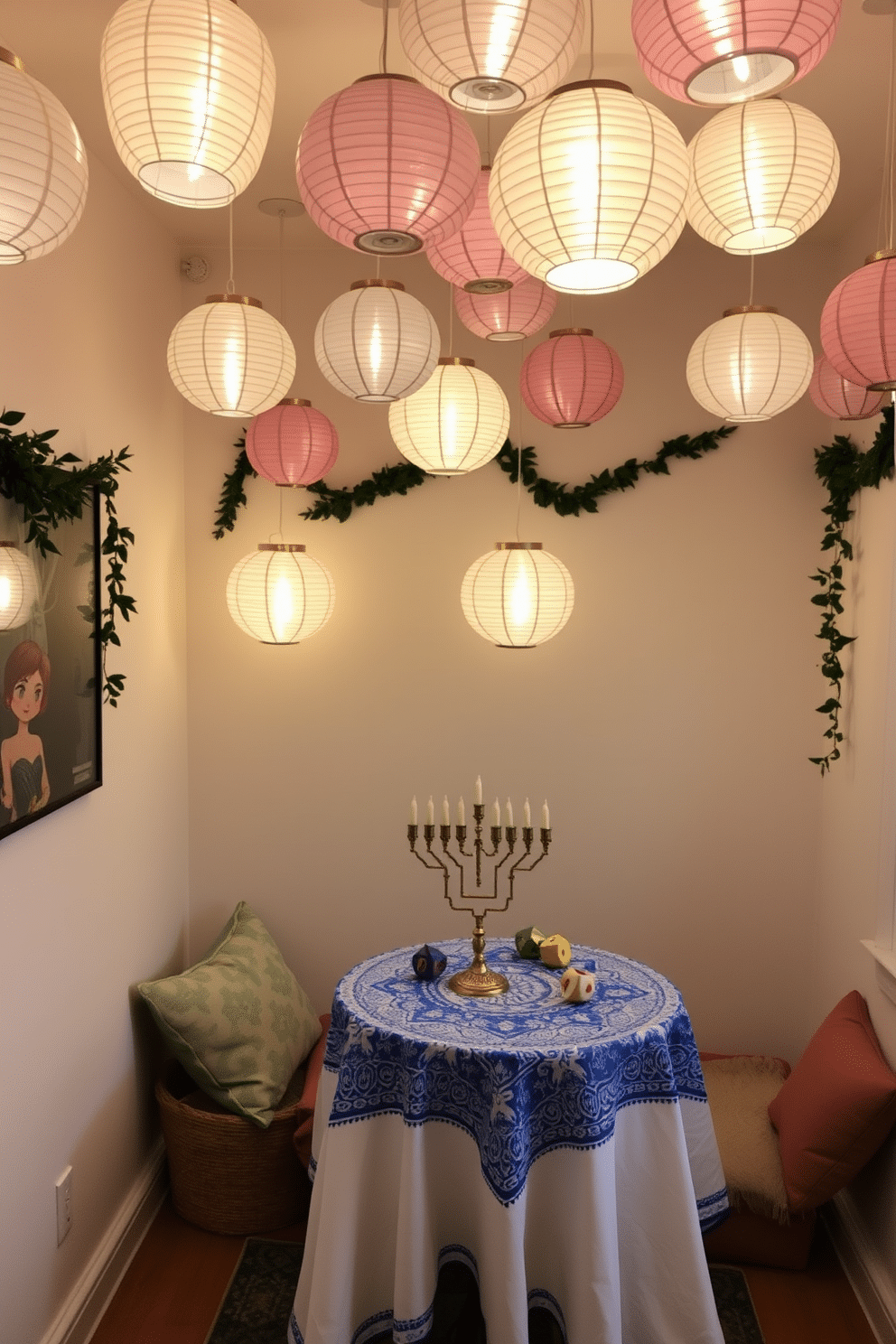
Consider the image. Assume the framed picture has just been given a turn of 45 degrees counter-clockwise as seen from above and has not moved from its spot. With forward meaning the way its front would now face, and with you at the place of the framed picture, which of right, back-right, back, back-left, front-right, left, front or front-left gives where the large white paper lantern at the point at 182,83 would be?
right

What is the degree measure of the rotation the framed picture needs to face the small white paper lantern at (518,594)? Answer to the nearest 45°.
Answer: approximately 45° to its left

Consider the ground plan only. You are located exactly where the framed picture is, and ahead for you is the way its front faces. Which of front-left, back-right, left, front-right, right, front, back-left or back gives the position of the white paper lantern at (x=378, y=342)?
front

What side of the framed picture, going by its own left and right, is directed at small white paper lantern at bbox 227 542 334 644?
left

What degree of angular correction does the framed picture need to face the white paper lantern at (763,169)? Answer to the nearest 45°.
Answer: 0° — it already faces it

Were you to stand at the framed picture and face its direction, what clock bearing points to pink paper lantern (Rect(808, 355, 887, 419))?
The pink paper lantern is roughly at 11 o'clock from the framed picture.

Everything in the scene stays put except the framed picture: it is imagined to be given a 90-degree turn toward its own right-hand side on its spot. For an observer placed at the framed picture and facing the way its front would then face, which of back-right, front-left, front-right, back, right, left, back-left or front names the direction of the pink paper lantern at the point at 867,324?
left

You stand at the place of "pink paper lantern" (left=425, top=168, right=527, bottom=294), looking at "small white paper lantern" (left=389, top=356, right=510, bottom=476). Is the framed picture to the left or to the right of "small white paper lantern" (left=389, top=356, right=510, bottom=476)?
left

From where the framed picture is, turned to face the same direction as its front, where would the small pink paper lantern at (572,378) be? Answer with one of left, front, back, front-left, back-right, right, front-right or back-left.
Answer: front-left

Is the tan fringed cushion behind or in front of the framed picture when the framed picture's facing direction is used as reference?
in front

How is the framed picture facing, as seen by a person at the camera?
facing the viewer and to the right of the viewer

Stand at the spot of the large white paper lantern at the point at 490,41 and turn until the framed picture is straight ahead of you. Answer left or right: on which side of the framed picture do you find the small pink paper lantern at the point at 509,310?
right

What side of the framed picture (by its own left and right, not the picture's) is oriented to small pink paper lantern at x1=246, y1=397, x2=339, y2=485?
left
